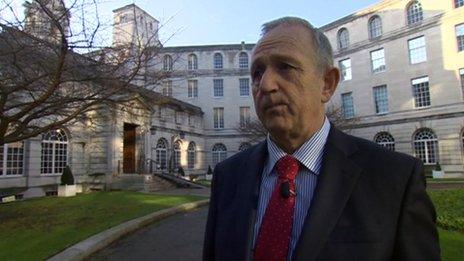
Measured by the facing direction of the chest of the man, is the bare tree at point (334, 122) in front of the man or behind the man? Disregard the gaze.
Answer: behind

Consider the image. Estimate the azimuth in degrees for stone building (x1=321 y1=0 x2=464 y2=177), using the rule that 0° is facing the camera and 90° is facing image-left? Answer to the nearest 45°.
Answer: approximately 45°

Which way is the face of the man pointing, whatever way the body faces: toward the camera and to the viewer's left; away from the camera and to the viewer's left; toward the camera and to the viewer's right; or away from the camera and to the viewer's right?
toward the camera and to the viewer's left

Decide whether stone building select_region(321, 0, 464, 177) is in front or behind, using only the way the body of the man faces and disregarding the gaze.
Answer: behind

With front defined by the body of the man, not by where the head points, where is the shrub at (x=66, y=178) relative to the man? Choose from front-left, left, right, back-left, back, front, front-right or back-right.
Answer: right

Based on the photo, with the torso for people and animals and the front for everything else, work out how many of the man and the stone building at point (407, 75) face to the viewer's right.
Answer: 0

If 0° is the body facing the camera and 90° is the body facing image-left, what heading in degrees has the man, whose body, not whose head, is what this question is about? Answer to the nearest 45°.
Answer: approximately 45°

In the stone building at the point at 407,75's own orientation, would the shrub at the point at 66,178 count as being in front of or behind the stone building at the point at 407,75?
in front
